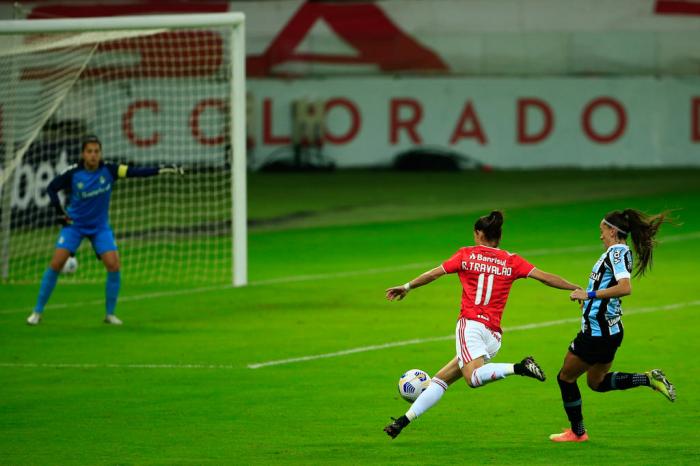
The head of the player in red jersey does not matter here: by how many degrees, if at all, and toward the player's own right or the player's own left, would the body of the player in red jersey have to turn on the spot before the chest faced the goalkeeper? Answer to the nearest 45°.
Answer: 0° — they already face them

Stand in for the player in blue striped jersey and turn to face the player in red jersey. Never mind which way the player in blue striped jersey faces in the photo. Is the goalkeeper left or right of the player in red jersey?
right

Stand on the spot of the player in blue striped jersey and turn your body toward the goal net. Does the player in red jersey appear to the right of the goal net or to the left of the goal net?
left

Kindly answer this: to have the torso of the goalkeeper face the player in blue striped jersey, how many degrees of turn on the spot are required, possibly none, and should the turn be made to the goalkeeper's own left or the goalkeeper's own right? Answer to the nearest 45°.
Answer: approximately 45° to the goalkeeper's own left

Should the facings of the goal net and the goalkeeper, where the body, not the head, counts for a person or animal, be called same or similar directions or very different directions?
same or similar directions

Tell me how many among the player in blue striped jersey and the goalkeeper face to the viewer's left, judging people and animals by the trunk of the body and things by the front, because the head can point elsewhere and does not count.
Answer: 1

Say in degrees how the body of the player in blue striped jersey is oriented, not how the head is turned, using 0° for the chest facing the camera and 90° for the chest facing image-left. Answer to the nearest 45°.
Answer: approximately 90°

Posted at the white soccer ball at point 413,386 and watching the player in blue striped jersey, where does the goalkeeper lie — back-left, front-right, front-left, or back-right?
back-left

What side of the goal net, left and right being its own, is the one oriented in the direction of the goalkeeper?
front

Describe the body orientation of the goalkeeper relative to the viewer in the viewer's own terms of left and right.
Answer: facing the viewer

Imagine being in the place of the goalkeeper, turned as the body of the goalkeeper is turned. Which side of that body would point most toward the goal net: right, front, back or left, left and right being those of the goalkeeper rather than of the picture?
back

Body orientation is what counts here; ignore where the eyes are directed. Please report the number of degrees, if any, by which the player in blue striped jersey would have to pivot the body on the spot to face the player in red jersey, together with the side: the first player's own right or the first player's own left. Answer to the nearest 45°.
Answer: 0° — they already face them

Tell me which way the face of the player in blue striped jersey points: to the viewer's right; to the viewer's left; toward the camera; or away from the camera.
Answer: to the viewer's left

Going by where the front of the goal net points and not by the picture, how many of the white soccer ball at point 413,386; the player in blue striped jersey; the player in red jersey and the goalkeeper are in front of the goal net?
4

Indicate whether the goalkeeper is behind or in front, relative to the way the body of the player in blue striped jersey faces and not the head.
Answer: in front

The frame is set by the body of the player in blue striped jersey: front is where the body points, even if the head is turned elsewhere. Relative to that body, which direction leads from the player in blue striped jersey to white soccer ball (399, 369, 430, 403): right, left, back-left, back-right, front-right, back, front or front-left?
front
